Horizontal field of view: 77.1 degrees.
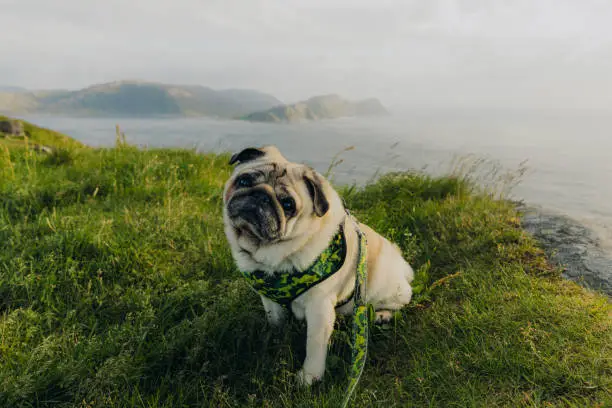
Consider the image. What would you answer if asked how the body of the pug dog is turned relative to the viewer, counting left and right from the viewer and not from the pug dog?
facing the viewer and to the left of the viewer

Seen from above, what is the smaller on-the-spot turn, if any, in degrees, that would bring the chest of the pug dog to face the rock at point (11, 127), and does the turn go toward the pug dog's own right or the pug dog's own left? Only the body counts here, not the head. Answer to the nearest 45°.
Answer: approximately 90° to the pug dog's own right
